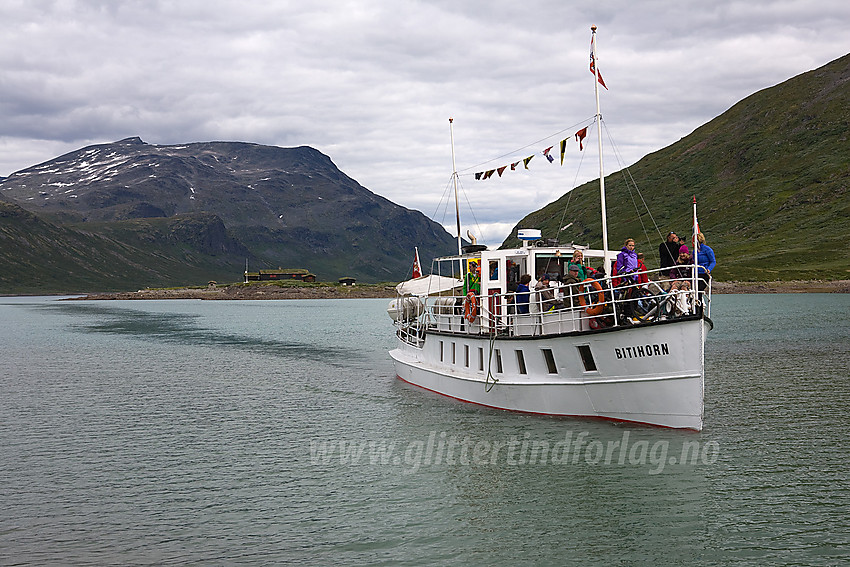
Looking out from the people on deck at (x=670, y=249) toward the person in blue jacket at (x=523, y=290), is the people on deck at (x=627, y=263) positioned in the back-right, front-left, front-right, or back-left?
front-left

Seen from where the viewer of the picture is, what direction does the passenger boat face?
facing the viewer and to the right of the viewer
